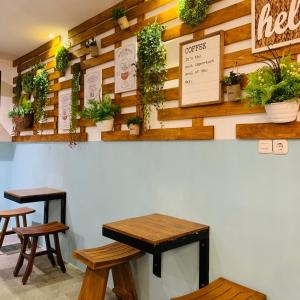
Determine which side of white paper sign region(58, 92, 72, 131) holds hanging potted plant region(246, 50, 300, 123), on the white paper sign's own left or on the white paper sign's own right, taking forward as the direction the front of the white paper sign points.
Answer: on the white paper sign's own left

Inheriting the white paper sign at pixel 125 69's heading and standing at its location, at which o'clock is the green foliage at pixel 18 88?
The green foliage is roughly at 3 o'clock from the white paper sign.

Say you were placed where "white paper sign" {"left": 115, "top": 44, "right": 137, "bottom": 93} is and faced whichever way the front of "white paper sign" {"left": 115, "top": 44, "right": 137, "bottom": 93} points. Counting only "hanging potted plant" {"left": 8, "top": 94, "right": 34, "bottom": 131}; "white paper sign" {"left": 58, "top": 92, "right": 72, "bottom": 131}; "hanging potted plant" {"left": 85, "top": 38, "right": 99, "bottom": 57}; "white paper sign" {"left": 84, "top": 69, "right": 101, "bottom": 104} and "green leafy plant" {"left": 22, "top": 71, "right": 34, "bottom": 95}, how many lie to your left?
0

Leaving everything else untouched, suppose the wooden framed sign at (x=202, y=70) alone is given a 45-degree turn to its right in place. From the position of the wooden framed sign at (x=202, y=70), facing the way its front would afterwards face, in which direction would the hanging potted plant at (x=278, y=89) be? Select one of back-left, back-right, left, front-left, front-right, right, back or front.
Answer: back-left

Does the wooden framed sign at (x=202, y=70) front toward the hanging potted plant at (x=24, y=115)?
no

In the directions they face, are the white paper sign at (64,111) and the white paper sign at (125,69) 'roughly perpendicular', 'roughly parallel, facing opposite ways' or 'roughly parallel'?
roughly parallel

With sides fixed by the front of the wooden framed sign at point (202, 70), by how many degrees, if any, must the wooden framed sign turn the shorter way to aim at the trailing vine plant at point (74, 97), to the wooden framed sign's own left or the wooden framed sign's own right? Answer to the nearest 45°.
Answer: approximately 90° to the wooden framed sign's own right

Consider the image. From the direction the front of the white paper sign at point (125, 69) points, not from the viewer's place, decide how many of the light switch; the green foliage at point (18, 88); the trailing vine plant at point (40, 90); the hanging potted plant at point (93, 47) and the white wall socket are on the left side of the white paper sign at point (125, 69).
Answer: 2

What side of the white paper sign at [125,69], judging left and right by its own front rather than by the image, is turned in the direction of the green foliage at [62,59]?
right

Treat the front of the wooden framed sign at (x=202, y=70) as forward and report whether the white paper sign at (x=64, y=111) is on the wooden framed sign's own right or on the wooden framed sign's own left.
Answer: on the wooden framed sign's own right

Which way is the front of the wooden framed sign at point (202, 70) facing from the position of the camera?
facing the viewer and to the left of the viewer

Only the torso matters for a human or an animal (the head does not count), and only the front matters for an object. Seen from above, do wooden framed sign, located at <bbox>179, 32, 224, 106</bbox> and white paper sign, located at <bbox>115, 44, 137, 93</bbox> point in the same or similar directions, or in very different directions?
same or similar directions

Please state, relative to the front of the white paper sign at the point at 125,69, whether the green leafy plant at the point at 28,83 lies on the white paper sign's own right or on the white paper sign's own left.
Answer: on the white paper sign's own right

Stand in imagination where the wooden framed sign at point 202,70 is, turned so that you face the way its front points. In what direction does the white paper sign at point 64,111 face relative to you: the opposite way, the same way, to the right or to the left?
the same way

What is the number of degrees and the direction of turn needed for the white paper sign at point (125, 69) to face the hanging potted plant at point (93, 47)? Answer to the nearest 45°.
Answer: approximately 90° to its right
